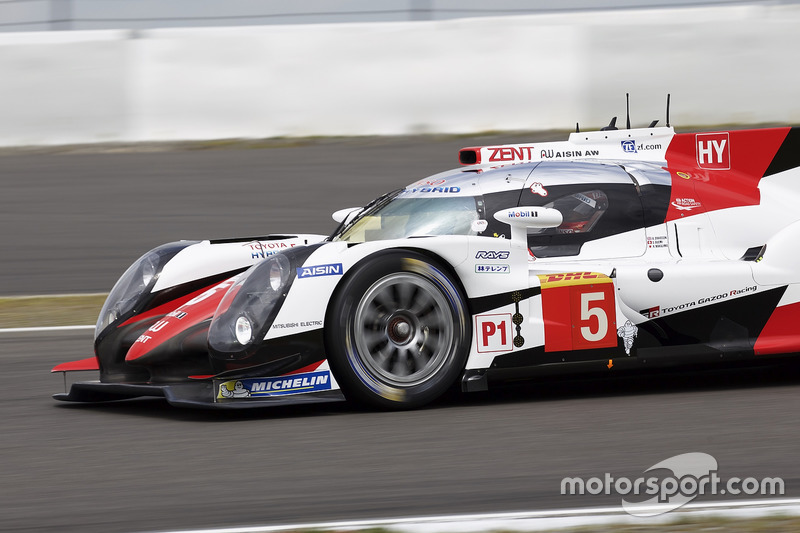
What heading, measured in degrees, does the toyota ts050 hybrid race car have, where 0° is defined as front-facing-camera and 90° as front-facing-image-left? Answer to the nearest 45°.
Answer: approximately 45°
